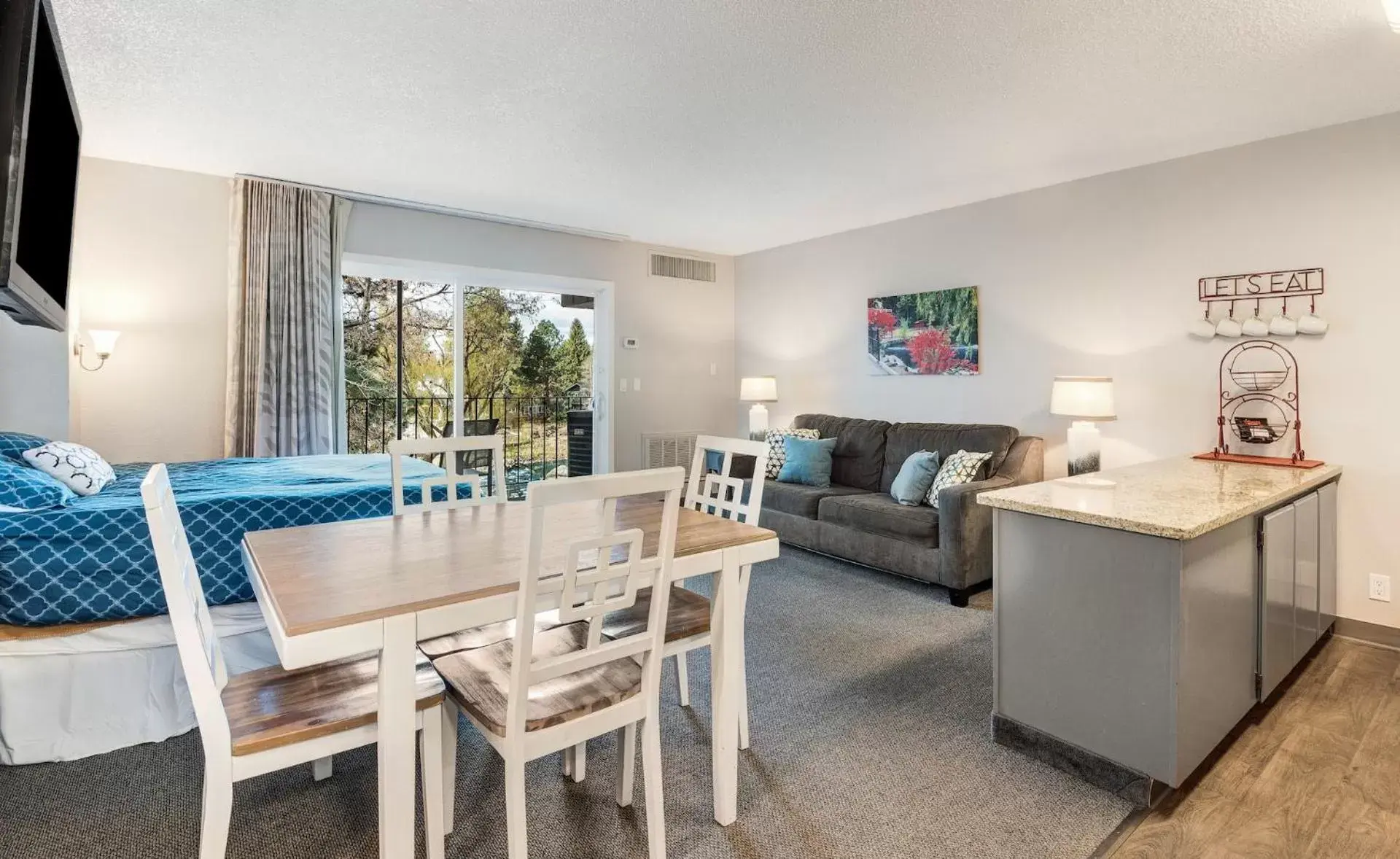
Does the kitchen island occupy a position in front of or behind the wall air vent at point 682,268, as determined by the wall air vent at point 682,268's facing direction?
in front

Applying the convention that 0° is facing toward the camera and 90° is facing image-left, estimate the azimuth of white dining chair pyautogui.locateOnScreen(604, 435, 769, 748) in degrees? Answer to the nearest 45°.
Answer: approximately 45°

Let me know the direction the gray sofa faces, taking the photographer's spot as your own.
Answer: facing the viewer and to the left of the viewer

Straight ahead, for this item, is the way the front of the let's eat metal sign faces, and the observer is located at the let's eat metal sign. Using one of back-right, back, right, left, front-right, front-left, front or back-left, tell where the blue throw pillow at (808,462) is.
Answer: right

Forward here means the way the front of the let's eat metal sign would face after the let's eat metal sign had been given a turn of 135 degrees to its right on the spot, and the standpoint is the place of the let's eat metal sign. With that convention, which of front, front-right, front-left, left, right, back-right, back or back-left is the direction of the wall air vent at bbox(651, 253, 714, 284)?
front-left

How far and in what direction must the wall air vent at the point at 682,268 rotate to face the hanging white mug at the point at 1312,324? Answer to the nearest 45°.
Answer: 0° — it already faces it

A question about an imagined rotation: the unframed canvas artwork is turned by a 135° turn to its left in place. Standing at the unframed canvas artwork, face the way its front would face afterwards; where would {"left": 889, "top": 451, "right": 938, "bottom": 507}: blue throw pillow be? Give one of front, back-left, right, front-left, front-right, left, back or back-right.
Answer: right

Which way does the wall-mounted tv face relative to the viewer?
to the viewer's right

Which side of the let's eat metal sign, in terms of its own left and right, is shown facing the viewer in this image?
front

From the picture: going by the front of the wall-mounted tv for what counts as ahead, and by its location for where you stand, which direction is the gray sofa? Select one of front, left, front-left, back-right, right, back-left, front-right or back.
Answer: front

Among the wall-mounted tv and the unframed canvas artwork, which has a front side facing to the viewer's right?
the wall-mounted tv

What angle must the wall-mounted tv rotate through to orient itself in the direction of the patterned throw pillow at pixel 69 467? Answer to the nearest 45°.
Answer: approximately 90° to its left
